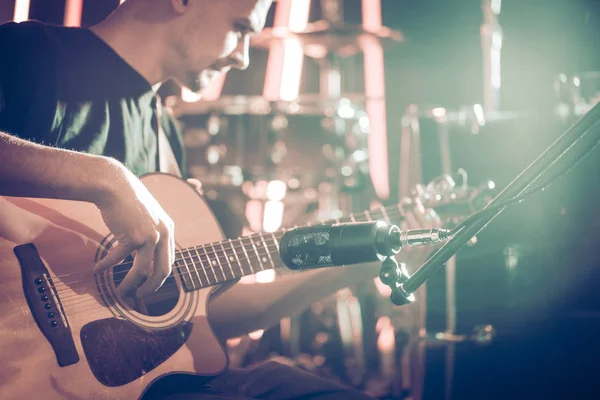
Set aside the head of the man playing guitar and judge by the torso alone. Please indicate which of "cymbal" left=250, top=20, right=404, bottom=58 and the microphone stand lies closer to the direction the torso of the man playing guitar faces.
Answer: the microphone stand

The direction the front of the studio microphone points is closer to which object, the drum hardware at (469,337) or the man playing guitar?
the man playing guitar

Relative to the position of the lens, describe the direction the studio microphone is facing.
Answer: facing to the left of the viewer

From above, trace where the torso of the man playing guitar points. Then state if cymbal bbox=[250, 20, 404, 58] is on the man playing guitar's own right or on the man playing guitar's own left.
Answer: on the man playing guitar's own left

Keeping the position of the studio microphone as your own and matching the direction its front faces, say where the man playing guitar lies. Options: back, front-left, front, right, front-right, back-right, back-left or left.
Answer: front-right

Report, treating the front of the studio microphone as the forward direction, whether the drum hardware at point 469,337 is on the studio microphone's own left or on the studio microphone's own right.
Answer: on the studio microphone's own right

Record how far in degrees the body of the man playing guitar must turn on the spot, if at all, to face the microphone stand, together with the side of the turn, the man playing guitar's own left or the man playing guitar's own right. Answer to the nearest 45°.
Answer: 0° — they already face it

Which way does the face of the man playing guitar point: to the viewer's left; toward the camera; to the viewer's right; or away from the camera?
to the viewer's right

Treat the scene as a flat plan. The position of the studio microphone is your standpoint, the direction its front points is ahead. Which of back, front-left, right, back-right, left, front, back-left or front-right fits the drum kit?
right

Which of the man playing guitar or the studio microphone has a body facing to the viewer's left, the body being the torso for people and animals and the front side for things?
the studio microphone

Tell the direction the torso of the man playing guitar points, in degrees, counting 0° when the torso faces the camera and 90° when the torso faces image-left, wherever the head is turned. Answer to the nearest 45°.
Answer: approximately 315°

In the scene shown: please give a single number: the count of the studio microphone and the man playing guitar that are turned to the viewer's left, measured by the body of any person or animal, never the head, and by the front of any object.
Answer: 1

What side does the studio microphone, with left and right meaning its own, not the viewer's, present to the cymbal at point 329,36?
right
